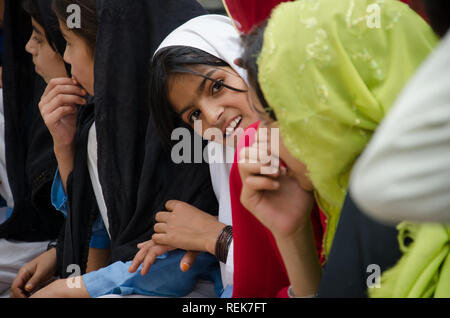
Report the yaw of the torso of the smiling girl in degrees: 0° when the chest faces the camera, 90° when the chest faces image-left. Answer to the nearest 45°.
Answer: approximately 45°
